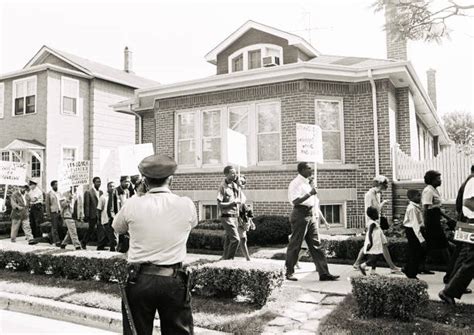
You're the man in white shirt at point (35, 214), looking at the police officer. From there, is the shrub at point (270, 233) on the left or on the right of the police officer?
left

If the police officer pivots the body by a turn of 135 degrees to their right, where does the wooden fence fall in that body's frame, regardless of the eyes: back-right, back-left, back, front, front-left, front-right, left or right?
left

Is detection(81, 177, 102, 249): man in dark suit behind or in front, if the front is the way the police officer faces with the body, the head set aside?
in front

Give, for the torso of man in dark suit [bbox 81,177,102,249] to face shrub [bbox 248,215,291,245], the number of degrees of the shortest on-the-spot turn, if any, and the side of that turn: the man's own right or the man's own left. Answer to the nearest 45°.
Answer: approximately 45° to the man's own left

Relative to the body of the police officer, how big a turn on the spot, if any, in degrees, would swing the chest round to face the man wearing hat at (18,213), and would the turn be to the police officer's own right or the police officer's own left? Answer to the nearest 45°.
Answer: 0° — they already face them

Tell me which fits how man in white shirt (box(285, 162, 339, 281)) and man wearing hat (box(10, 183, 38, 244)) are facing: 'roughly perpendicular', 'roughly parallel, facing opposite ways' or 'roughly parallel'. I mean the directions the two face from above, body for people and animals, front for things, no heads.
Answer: roughly parallel

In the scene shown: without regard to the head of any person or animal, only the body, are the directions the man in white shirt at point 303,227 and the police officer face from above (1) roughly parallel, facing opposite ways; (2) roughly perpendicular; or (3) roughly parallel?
roughly perpendicular

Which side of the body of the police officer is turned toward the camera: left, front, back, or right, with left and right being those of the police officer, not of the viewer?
back

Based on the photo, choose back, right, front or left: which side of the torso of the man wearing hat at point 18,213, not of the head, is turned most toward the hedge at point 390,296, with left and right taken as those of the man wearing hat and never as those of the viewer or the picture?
front

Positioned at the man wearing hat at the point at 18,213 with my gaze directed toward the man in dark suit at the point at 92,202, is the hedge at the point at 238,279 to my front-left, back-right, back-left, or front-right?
front-right

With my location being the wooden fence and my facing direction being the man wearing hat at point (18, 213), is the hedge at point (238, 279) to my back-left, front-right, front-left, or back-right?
front-left

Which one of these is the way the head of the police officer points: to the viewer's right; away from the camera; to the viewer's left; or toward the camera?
away from the camera
